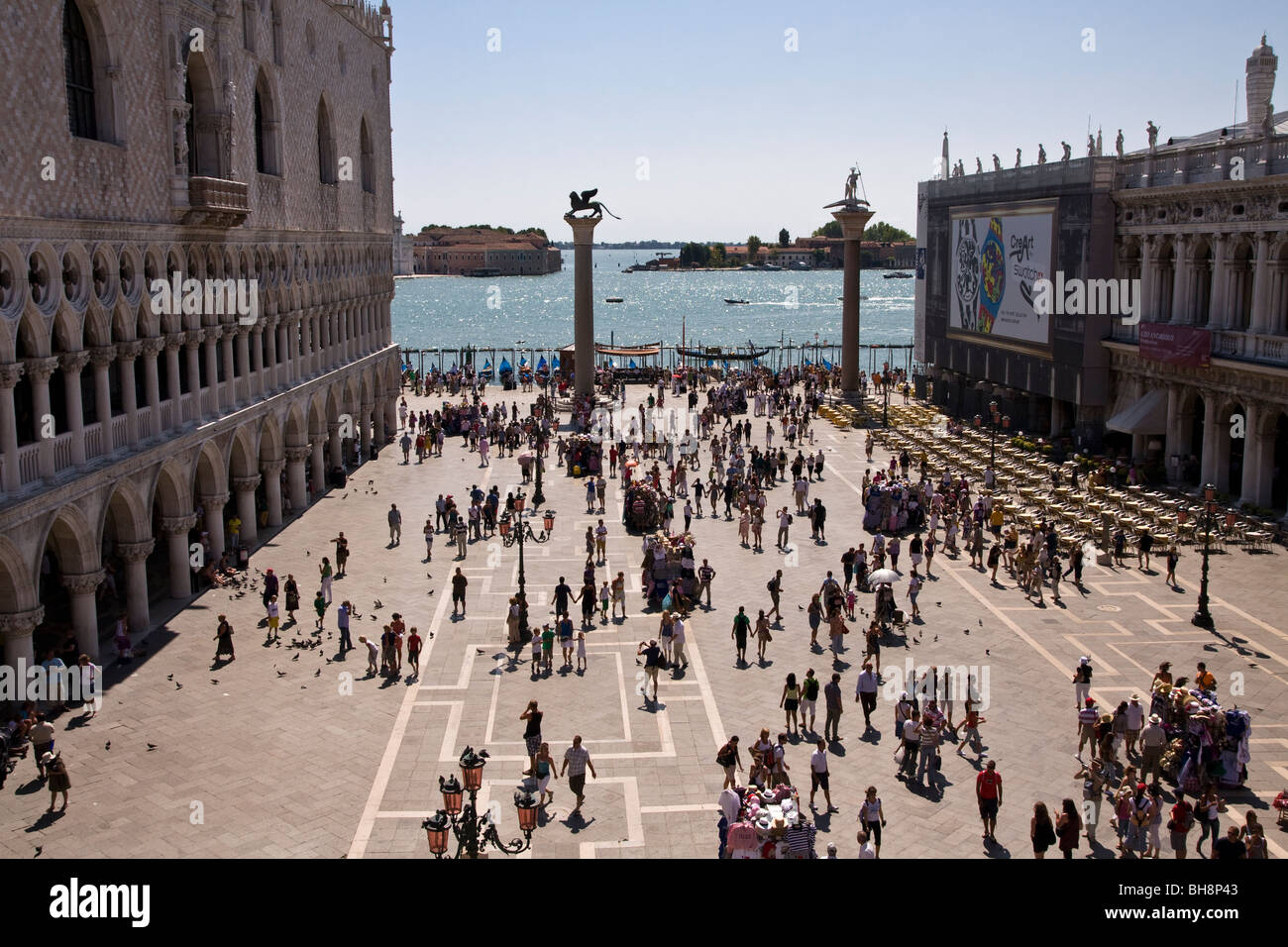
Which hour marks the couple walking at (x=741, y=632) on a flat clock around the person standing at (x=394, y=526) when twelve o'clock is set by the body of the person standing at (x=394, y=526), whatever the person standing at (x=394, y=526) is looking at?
the couple walking at (x=741, y=632) is roughly at 11 o'clock from the person standing at (x=394, y=526).

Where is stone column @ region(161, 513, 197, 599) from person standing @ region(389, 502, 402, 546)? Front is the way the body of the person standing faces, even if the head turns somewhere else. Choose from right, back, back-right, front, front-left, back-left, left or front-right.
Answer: front-right

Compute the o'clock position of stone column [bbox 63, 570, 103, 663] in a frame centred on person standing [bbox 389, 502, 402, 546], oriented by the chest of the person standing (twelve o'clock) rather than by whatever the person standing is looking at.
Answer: The stone column is roughly at 1 o'clock from the person standing.

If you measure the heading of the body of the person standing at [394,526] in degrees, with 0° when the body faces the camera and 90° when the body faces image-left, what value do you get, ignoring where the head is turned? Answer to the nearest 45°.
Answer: approximately 0°

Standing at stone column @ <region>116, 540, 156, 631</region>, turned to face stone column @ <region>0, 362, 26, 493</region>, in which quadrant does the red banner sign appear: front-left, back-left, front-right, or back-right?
back-left

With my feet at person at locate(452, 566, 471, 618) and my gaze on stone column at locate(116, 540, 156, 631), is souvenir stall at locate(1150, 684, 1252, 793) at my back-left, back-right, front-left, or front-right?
back-left
